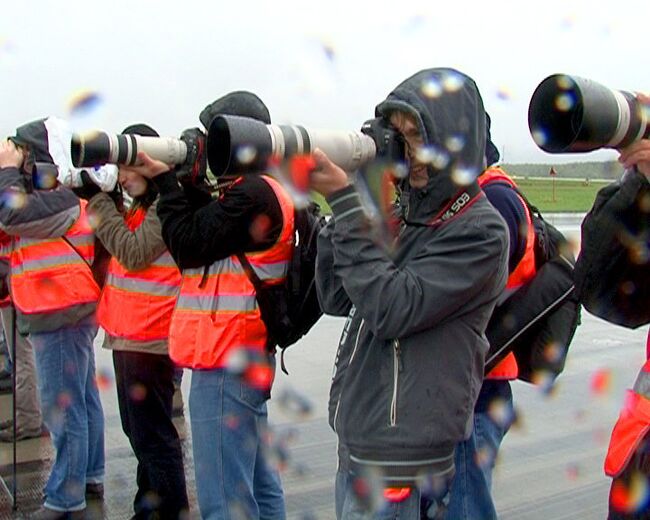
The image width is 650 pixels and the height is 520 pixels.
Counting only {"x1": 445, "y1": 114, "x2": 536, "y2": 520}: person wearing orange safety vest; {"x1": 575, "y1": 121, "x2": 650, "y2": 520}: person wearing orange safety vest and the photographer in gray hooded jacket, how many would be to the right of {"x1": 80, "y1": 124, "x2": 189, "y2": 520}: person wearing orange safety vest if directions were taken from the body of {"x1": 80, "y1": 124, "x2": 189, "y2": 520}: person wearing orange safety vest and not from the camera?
0

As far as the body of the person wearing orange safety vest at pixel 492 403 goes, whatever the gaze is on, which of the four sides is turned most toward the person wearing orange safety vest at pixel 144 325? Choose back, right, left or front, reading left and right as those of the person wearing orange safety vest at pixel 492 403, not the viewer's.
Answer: front

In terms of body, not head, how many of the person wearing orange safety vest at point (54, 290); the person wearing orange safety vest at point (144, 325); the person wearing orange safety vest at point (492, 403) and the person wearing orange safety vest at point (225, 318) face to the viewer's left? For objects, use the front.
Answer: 4

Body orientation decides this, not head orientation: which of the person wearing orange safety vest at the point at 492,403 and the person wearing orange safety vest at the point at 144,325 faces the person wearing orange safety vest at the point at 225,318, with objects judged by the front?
the person wearing orange safety vest at the point at 492,403

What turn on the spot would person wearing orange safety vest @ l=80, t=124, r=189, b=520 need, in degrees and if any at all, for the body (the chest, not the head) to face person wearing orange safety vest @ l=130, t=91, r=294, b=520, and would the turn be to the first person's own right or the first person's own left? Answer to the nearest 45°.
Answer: approximately 135° to the first person's own left

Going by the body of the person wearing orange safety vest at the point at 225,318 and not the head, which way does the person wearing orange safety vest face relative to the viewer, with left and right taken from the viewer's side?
facing to the left of the viewer

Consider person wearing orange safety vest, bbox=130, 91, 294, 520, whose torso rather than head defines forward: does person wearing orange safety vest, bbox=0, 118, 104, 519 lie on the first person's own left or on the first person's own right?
on the first person's own right

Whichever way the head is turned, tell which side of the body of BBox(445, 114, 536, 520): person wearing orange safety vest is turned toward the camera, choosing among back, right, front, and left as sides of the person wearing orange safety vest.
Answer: left

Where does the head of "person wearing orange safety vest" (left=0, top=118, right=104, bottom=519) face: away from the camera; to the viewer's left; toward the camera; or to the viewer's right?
to the viewer's left

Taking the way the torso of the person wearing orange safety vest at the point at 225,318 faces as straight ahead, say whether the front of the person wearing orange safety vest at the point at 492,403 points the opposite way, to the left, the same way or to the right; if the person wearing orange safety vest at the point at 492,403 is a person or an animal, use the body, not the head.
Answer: the same way

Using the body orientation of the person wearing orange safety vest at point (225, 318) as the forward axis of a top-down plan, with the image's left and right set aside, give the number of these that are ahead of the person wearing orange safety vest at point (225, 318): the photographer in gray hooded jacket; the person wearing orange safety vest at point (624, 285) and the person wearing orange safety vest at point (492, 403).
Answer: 0

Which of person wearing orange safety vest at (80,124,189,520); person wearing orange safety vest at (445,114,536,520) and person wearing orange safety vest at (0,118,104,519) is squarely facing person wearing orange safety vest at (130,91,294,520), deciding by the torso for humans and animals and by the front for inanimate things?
person wearing orange safety vest at (445,114,536,520)

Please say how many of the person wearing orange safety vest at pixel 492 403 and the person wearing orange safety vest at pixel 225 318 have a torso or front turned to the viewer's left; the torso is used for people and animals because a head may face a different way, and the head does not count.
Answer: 2

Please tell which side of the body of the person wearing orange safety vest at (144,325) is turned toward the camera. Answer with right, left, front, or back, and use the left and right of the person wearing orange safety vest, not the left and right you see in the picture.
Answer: left

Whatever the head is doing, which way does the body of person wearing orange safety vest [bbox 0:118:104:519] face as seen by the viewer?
to the viewer's left

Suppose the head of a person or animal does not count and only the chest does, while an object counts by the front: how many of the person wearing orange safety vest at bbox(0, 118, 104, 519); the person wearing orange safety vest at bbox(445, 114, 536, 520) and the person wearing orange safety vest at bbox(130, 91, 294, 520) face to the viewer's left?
3

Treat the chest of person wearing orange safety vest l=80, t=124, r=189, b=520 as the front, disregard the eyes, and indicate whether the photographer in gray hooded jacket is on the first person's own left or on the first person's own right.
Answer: on the first person's own left

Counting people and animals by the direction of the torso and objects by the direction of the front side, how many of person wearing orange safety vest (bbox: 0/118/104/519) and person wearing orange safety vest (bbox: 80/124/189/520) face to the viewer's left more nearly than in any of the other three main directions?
2
